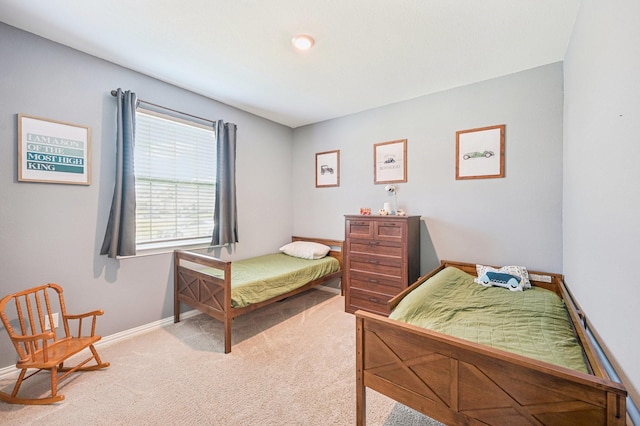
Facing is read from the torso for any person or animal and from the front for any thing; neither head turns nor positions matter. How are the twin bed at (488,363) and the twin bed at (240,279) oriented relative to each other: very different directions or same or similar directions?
same or similar directions

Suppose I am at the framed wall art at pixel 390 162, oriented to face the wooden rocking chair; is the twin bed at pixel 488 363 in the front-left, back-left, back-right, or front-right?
front-left

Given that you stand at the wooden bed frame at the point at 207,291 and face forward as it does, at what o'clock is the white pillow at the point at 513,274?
The white pillow is roughly at 8 o'clock from the wooden bed frame.

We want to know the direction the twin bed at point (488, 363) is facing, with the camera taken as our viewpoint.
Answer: facing the viewer

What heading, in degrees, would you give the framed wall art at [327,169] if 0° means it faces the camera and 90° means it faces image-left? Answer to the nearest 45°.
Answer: approximately 45°

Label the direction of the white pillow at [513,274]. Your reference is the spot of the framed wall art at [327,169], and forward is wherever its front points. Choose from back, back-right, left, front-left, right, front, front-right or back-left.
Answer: left

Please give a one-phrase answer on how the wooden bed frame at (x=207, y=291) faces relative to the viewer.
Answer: facing the viewer and to the left of the viewer

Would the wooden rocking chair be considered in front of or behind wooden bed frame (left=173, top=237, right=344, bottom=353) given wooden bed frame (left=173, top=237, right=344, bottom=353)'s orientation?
in front

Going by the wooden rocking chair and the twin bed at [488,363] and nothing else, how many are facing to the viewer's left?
0

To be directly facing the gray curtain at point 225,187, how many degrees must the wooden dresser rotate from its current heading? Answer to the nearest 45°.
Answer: approximately 45° to its right
